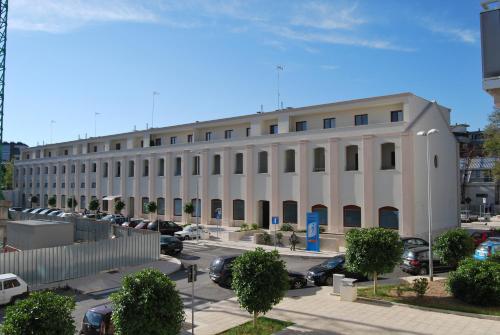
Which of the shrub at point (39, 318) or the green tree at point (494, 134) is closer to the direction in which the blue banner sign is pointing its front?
the shrub

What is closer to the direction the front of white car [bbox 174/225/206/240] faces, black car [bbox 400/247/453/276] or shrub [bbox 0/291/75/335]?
the shrub

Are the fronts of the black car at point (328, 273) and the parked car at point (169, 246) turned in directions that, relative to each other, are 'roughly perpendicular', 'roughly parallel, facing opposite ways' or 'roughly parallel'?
roughly perpendicular

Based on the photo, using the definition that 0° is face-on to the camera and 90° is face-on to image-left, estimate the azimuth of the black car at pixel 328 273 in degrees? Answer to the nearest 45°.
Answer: approximately 45°

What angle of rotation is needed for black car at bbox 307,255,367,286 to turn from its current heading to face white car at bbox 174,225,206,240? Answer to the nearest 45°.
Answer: approximately 90° to its right

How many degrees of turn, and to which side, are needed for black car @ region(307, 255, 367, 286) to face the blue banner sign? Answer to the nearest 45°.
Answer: approximately 135° to its right

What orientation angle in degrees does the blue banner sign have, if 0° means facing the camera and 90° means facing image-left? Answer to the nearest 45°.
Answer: approximately 0°

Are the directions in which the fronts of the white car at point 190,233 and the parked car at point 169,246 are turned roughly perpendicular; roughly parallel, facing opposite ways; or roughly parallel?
roughly perpendicular

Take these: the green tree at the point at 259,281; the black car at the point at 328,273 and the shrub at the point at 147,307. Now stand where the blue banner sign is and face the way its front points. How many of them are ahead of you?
3
